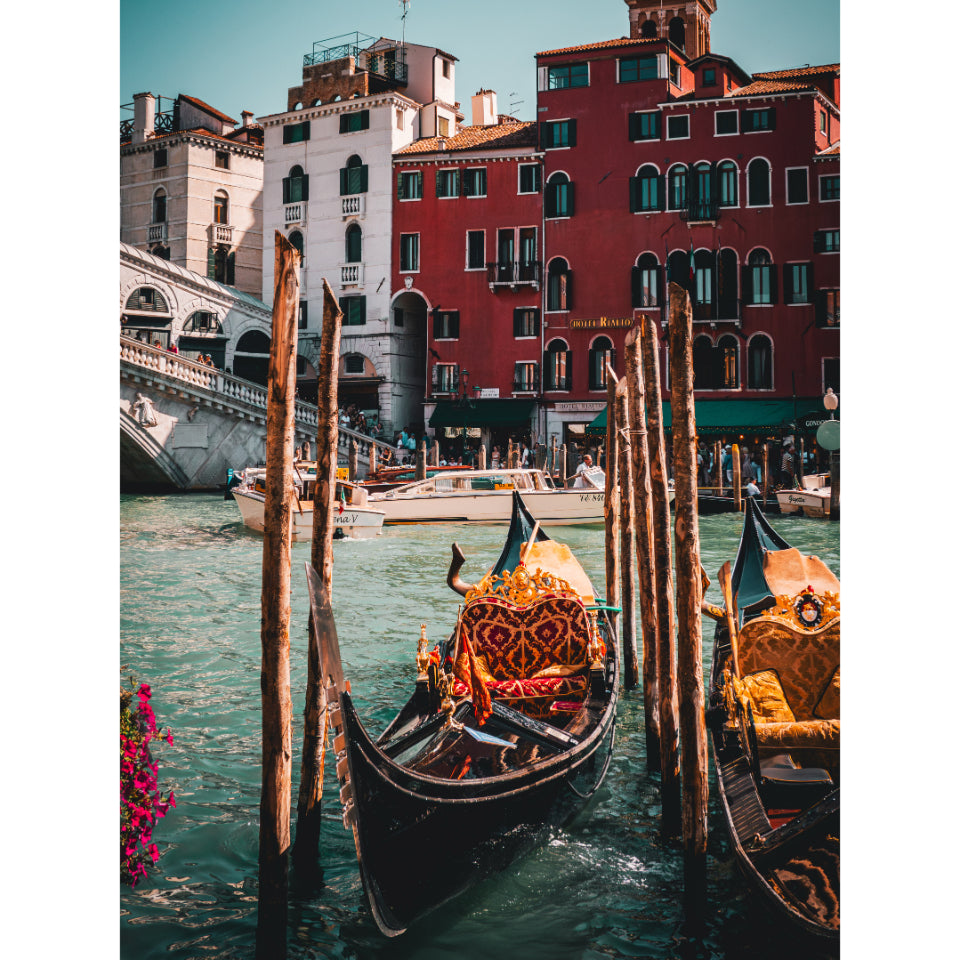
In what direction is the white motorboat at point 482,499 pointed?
to the viewer's left

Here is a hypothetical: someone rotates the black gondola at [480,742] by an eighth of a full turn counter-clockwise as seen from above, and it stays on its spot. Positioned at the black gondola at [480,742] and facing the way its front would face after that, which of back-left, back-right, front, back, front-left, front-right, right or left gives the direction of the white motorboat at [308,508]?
back

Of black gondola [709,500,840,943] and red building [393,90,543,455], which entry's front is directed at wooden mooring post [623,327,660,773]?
the red building

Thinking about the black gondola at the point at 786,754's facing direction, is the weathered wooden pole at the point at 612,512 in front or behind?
behind

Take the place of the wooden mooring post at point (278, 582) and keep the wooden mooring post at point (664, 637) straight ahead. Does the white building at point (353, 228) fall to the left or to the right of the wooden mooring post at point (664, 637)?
left

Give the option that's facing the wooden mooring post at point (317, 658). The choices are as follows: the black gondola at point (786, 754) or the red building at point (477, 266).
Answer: the red building

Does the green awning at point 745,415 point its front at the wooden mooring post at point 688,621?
yes

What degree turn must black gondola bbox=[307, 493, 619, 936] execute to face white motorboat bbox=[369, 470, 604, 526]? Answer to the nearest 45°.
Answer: approximately 135° to its right

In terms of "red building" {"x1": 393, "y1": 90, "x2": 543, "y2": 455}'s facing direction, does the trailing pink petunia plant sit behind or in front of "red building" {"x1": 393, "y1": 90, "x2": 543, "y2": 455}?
in front

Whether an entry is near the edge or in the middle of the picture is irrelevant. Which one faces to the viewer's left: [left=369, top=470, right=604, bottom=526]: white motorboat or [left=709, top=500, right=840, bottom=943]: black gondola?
the white motorboat

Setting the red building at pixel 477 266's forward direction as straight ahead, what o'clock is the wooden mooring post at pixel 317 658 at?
The wooden mooring post is roughly at 12 o'clock from the red building.

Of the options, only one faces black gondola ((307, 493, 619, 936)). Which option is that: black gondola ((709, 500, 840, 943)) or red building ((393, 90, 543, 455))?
the red building
